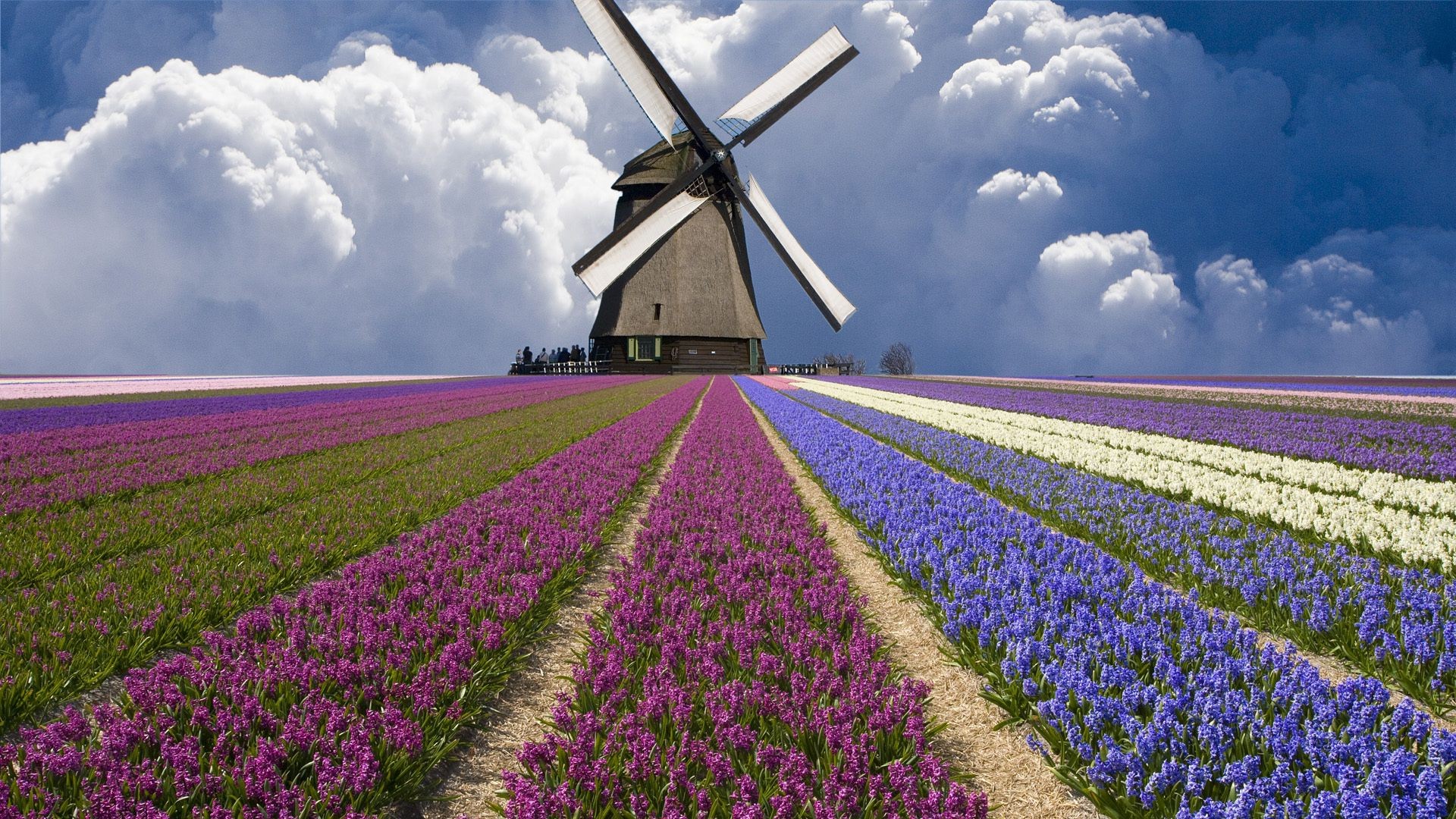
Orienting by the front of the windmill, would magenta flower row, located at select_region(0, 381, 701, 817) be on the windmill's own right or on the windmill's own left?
on the windmill's own right

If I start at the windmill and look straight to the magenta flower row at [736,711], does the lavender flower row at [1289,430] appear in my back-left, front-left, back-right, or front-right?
front-left

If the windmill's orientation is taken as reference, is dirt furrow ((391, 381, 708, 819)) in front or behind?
in front

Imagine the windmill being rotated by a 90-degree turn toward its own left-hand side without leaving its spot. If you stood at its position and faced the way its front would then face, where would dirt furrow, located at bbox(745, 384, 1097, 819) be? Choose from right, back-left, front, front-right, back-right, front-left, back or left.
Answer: back-right

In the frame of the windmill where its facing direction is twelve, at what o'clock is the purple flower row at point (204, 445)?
The purple flower row is roughly at 2 o'clock from the windmill.

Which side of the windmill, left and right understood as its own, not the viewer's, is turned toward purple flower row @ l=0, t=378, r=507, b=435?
right

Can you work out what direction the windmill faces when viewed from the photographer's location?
facing the viewer and to the right of the viewer

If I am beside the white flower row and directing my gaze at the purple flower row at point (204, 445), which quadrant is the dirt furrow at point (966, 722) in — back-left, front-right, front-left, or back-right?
front-left

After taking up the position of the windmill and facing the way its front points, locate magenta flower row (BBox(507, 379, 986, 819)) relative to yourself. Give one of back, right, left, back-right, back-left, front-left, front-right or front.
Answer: front-right
